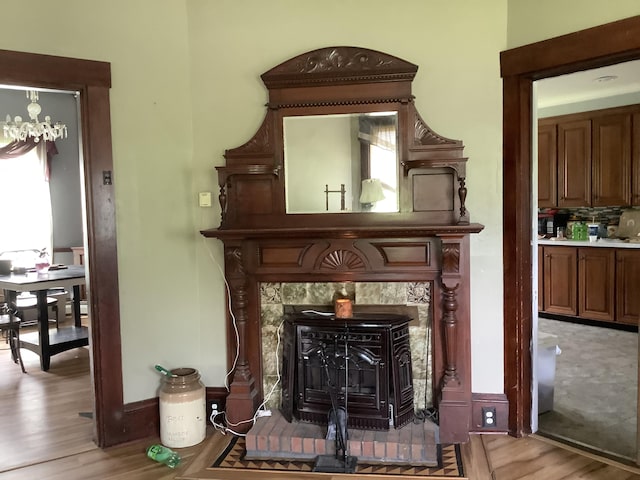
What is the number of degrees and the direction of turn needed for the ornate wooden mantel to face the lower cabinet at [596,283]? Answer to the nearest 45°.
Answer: approximately 135° to its left

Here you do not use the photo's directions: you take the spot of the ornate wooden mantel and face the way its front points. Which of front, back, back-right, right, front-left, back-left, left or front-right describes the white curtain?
back-right

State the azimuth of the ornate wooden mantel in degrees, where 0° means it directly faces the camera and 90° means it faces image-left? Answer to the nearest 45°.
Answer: approximately 0°

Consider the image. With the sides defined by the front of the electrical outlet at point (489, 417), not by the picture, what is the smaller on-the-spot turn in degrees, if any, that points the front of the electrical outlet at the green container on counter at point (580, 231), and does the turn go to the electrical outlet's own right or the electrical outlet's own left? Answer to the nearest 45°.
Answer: approximately 180°

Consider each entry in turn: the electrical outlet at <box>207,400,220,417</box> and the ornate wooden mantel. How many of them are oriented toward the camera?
2

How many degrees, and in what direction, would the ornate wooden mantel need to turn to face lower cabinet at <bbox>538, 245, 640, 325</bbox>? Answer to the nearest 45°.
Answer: approximately 135° to its left

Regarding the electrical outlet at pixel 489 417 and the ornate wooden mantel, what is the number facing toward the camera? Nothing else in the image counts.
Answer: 2

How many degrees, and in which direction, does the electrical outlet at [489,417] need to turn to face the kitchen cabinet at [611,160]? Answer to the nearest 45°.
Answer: approximately 180°

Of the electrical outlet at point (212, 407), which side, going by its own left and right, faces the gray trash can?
left

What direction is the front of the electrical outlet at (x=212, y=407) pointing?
toward the camera

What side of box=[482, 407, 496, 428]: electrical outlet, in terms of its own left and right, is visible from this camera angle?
front

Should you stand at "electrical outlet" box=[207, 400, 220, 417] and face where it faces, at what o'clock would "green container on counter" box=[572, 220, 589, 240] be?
The green container on counter is roughly at 8 o'clock from the electrical outlet.
